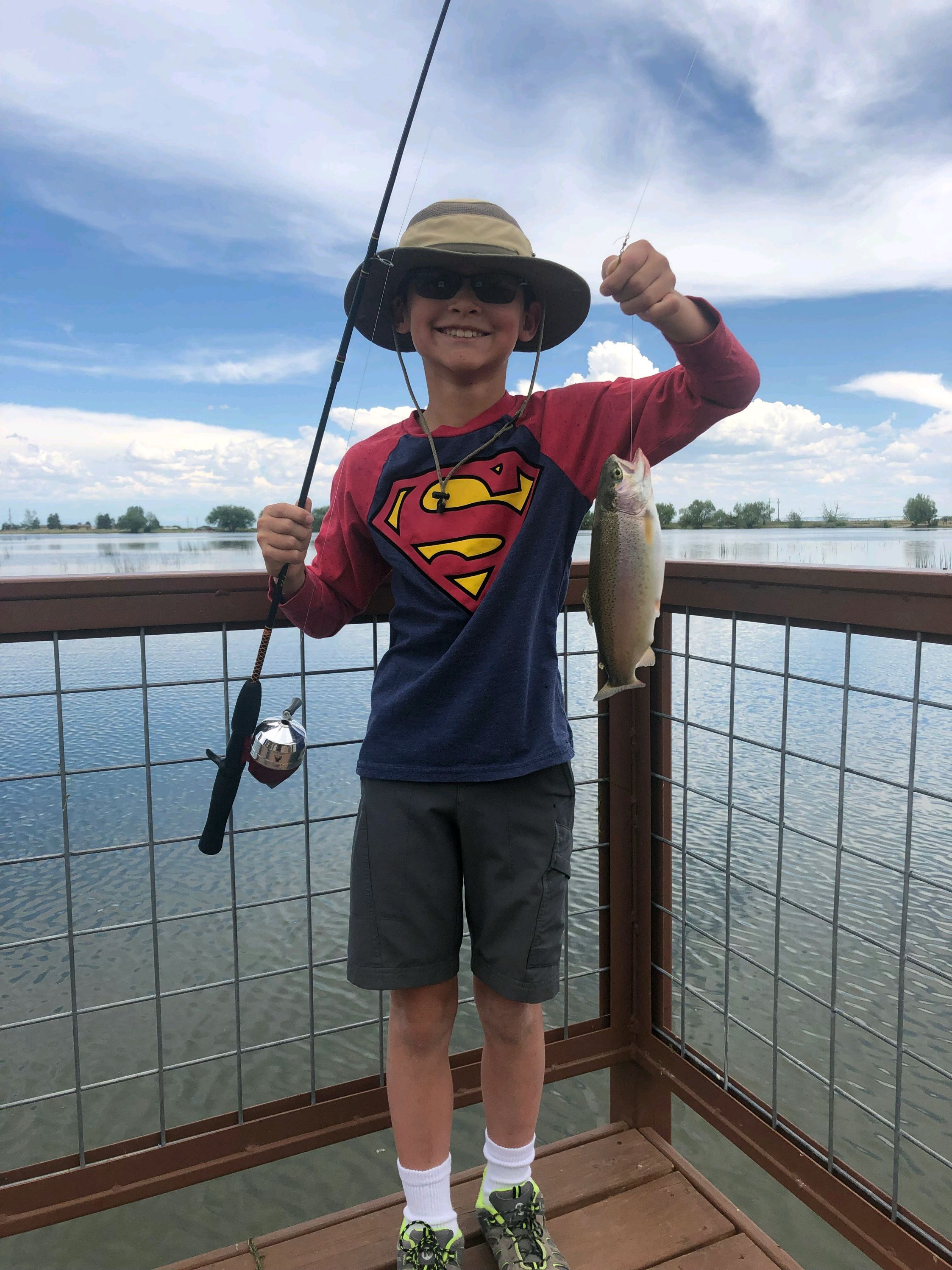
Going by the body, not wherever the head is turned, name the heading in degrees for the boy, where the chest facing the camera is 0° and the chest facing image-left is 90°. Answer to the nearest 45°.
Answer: approximately 0°

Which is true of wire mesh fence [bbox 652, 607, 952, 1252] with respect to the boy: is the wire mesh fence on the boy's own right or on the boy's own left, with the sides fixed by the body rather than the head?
on the boy's own left

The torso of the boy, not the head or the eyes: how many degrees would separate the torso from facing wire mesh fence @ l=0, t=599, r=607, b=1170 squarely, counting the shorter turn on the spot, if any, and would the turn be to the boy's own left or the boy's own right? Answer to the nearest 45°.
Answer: approximately 135° to the boy's own right
